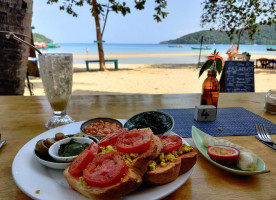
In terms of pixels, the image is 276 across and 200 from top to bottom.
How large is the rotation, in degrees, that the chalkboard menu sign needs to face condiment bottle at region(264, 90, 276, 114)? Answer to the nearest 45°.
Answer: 0° — it already faces it

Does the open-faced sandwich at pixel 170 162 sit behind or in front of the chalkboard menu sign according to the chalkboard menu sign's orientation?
in front

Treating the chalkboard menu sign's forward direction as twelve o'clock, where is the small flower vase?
The small flower vase is roughly at 12 o'clock from the chalkboard menu sign.

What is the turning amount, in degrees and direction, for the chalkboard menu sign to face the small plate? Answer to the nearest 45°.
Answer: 0° — it already faces it

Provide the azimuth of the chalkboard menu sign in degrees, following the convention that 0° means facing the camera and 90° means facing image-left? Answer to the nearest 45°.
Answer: approximately 0°

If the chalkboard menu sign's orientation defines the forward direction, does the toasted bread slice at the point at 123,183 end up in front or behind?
in front

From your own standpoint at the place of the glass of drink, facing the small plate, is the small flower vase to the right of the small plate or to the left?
left

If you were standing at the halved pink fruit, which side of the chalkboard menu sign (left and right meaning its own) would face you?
front

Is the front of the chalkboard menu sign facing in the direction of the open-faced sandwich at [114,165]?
yes

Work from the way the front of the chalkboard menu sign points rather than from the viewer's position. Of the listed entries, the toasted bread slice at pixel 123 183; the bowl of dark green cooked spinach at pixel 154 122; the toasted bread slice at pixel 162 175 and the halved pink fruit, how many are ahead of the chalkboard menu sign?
4

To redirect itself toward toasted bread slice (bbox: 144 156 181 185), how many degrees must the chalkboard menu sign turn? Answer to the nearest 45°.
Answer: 0° — it already faces it

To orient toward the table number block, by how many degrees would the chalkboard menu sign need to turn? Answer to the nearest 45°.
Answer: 0° — it already faces it

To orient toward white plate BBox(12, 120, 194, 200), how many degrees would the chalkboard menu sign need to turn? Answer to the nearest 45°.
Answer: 0° — it already faces it

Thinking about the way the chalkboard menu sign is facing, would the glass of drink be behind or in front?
in front
